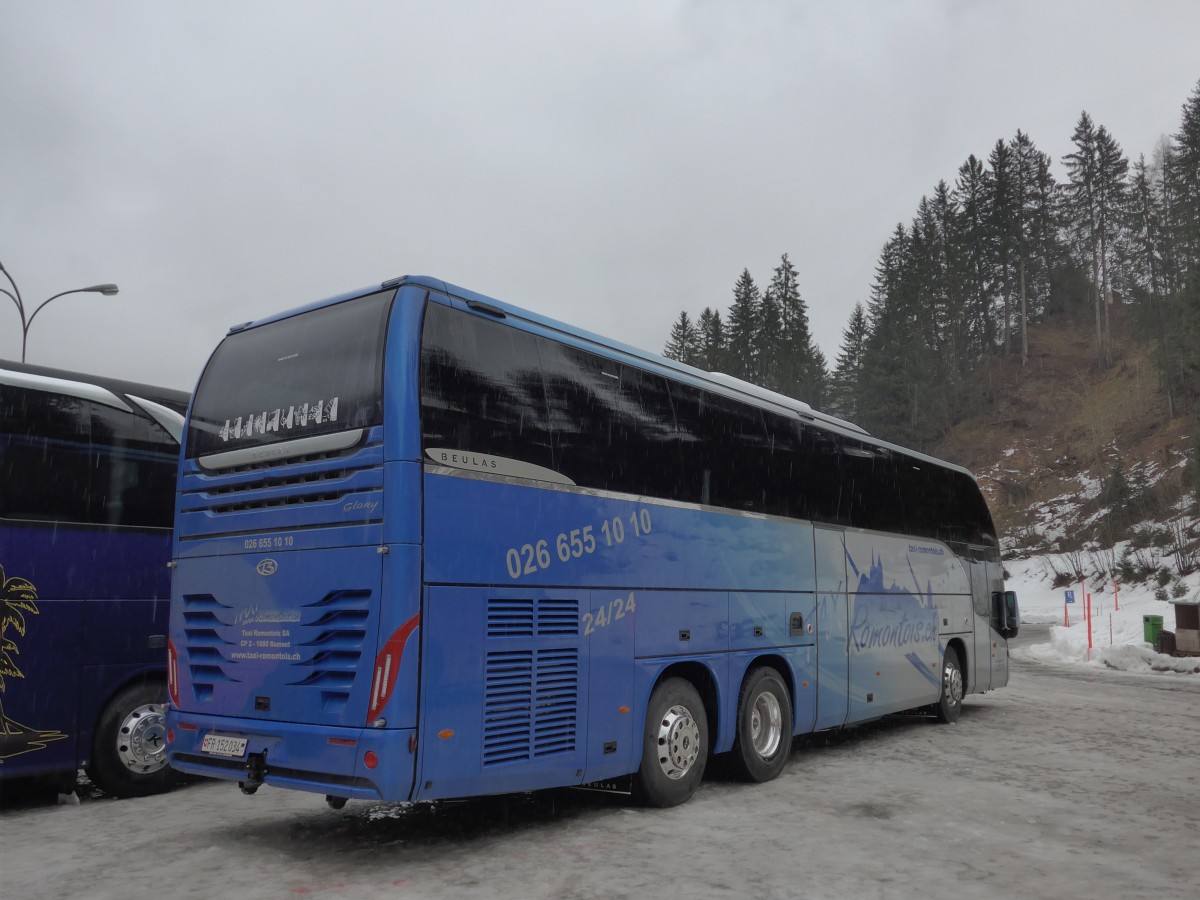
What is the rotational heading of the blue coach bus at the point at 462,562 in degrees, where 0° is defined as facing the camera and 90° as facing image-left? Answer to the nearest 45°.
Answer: approximately 225°

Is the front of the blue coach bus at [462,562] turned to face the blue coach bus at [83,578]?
no
